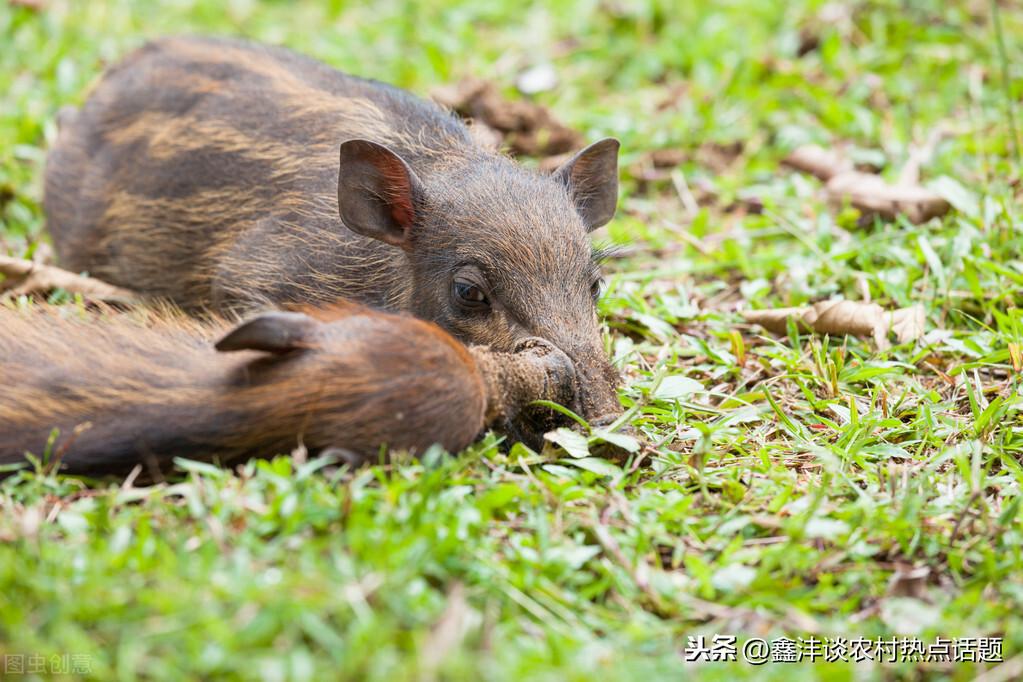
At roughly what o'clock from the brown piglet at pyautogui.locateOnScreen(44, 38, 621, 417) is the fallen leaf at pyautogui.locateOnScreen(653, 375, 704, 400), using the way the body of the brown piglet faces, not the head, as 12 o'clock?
The fallen leaf is roughly at 12 o'clock from the brown piglet.

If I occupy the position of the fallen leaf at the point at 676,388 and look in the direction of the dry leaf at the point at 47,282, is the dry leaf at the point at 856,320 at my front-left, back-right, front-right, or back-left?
back-right

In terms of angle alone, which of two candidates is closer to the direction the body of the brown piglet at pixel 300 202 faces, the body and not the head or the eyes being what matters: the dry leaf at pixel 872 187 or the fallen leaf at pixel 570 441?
the fallen leaf

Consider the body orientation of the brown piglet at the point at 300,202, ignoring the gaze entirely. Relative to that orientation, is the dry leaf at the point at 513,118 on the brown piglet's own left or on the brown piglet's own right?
on the brown piglet's own left

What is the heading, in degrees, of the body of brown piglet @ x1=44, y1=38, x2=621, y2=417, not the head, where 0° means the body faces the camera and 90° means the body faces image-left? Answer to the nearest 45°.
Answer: approximately 315°

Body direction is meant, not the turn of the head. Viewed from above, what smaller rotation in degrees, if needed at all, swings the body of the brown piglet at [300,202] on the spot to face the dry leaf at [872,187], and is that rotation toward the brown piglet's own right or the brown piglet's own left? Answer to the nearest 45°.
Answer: approximately 45° to the brown piglet's own left

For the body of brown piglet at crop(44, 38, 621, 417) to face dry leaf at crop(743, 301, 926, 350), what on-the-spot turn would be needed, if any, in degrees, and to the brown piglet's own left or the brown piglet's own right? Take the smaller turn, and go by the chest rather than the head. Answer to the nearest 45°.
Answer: approximately 45° to the brown piglet's own left
